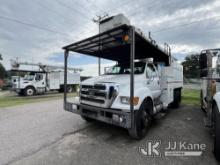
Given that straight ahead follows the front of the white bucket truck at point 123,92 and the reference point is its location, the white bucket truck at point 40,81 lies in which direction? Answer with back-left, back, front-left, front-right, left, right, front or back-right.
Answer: right

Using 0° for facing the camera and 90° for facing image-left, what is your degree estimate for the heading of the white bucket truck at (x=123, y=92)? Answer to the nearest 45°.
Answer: approximately 45°

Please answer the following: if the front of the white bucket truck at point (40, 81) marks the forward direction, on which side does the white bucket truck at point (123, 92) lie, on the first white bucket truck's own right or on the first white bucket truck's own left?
on the first white bucket truck's own left

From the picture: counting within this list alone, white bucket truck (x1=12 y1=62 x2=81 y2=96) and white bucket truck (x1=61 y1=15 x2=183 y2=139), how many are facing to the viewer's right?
0

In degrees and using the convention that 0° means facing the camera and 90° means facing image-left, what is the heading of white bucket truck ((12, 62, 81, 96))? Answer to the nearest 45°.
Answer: approximately 45°
